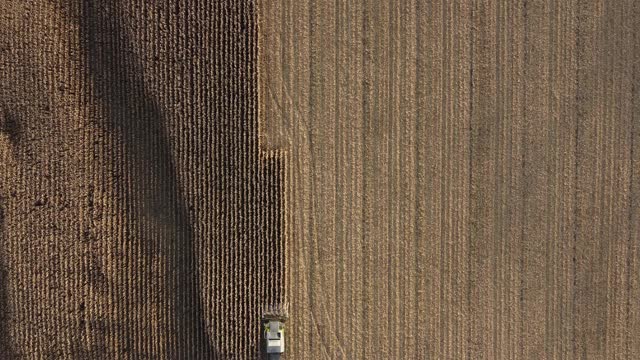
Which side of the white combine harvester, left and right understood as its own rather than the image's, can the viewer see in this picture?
back
